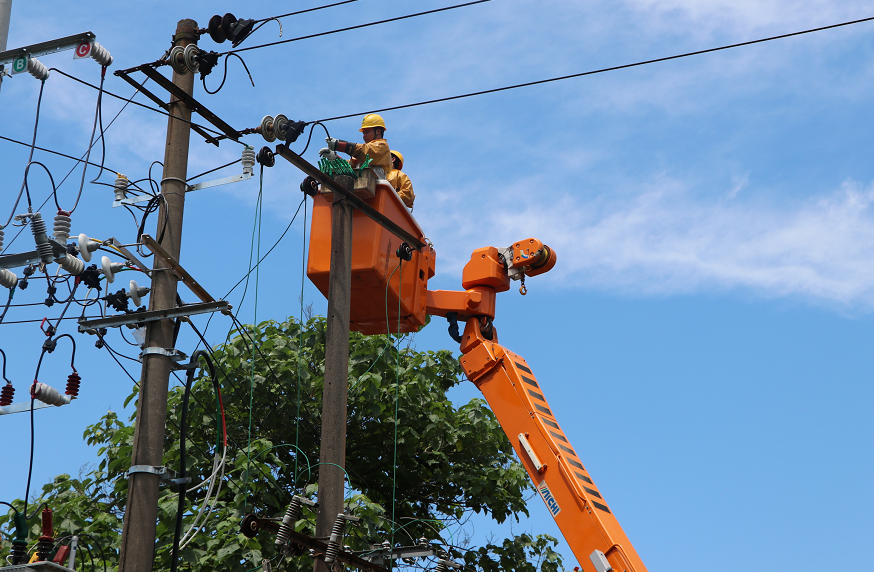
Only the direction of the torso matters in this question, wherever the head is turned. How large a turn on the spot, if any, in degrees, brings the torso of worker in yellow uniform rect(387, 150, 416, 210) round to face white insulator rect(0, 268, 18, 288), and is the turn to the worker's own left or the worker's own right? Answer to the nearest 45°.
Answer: approximately 45° to the worker's own left

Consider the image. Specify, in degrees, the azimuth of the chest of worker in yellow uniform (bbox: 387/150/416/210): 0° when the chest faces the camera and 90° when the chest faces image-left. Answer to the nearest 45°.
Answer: approximately 90°

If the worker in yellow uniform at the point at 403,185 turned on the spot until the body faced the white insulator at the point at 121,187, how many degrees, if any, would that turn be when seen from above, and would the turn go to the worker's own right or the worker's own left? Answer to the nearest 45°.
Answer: approximately 45° to the worker's own left
